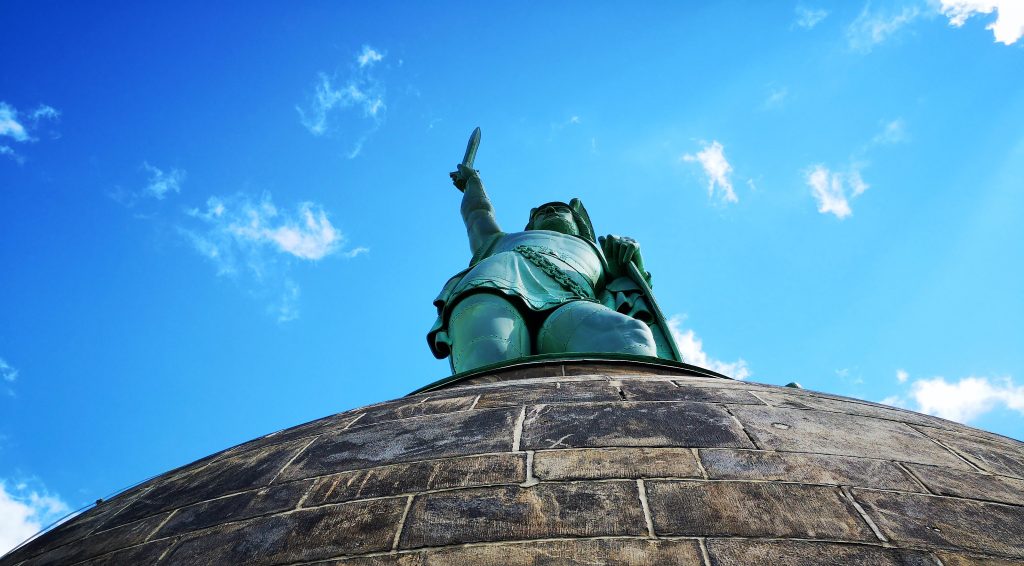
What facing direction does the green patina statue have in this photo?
toward the camera
